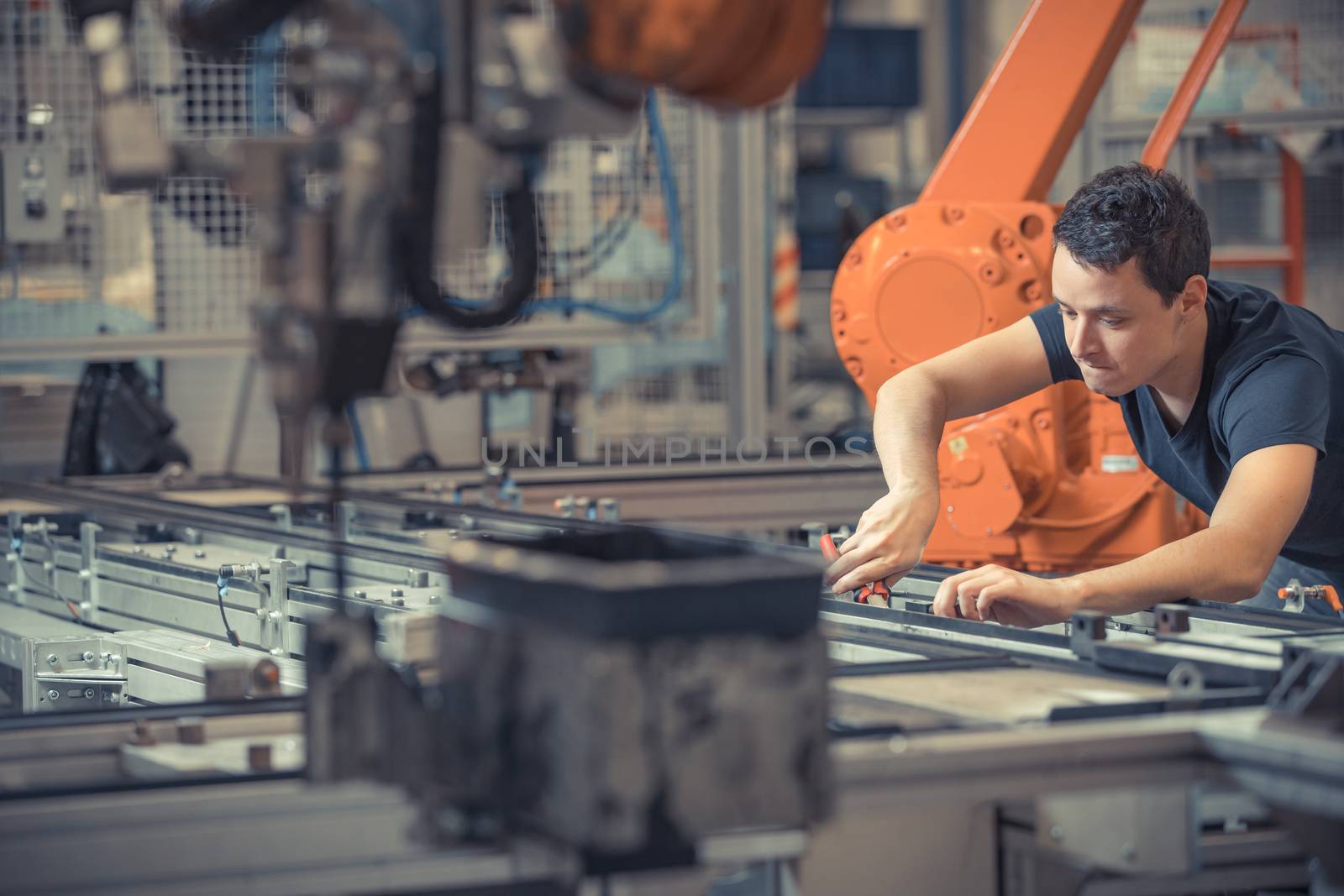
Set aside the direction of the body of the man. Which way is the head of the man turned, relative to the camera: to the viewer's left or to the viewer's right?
to the viewer's left

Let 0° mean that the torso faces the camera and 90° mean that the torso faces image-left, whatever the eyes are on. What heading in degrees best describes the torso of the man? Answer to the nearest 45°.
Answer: approximately 45°
